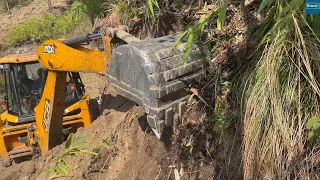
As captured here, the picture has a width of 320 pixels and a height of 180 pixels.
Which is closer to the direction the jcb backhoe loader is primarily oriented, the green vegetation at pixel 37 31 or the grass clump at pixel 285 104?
the green vegetation

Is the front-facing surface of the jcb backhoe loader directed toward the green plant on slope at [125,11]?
no

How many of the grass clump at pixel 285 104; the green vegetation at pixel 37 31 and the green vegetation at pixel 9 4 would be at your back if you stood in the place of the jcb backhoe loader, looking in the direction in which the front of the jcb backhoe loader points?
1

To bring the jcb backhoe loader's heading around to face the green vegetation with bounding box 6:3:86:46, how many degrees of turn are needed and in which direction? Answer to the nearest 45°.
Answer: approximately 45° to its right

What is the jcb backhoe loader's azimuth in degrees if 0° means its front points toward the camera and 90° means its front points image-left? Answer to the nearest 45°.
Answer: approximately 135°

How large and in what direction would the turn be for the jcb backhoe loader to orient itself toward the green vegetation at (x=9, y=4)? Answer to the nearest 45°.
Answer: approximately 45° to its right

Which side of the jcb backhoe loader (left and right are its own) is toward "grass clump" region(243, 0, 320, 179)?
back

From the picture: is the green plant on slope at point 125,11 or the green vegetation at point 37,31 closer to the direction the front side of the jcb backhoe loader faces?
the green vegetation
